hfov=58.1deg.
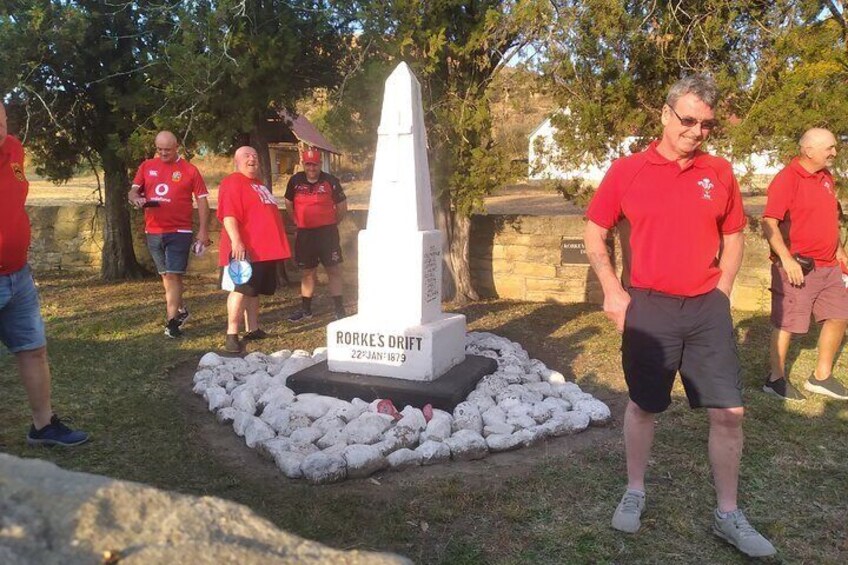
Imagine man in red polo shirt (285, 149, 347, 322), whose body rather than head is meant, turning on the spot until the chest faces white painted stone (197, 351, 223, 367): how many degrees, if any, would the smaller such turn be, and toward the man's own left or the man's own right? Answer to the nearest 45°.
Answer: approximately 45° to the man's own right

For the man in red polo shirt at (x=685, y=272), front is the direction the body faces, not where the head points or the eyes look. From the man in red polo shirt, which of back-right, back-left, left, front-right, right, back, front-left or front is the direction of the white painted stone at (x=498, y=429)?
back-right

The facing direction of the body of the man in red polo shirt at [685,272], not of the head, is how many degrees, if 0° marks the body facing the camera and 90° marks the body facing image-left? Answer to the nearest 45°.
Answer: approximately 0°

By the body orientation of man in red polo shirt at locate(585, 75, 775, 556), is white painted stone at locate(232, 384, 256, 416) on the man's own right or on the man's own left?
on the man's own right

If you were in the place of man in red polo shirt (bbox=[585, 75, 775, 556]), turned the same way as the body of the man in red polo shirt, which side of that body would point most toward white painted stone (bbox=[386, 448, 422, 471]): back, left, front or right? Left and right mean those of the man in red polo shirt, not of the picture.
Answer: right

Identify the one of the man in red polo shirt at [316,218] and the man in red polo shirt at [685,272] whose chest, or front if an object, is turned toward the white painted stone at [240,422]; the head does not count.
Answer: the man in red polo shirt at [316,218]

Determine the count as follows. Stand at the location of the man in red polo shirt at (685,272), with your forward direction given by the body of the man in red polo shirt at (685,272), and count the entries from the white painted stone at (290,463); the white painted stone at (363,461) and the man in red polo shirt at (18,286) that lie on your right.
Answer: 3

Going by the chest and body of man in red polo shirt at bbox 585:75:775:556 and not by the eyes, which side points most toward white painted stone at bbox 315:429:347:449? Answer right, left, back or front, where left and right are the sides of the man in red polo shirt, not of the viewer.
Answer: right

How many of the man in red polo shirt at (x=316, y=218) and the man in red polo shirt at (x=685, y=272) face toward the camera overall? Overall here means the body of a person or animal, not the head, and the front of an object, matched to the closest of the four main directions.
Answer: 2
